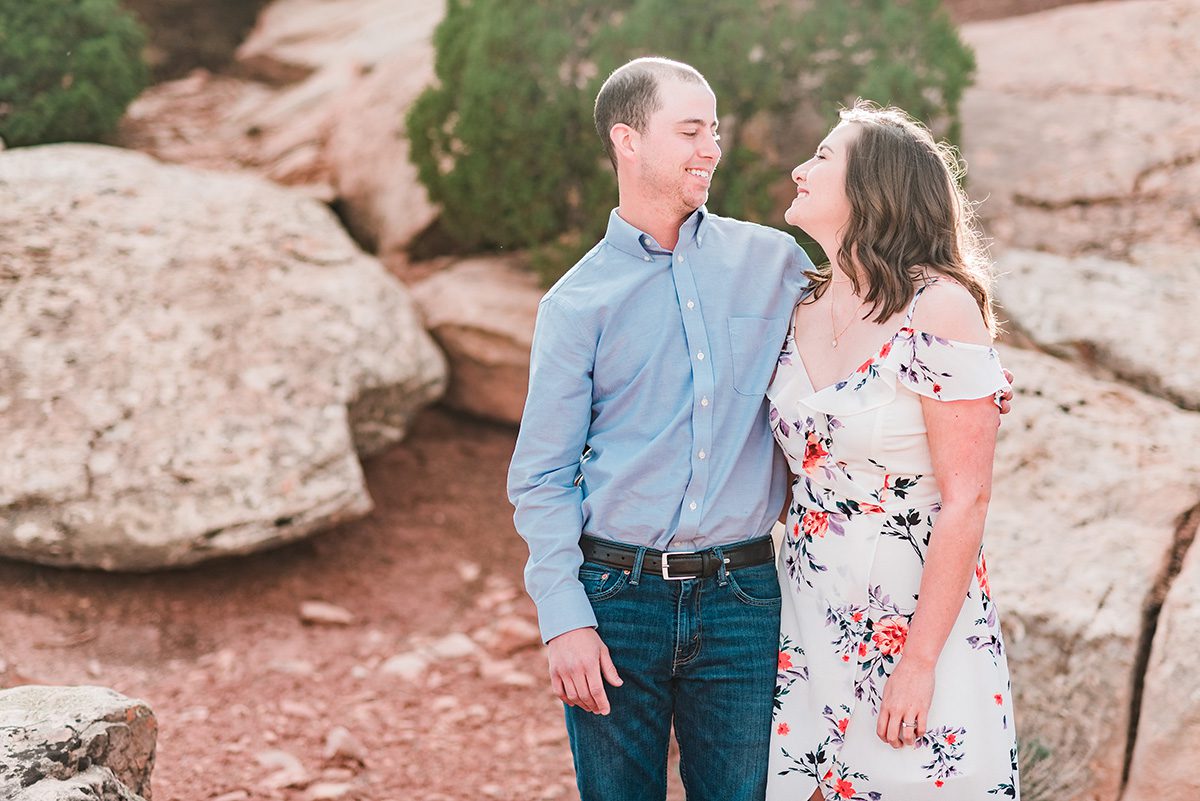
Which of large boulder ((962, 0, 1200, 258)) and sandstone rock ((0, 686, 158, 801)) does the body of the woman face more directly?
the sandstone rock

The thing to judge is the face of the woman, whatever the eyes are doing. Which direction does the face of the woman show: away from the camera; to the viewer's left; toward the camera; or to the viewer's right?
to the viewer's left

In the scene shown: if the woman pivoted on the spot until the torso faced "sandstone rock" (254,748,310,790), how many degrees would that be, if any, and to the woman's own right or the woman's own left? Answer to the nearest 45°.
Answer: approximately 45° to the woman's own right

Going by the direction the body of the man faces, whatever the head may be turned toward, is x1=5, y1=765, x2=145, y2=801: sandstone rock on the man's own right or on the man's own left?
on the man's own right

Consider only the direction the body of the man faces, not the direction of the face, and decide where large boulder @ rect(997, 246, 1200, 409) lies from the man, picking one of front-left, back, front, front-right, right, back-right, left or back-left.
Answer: back-left

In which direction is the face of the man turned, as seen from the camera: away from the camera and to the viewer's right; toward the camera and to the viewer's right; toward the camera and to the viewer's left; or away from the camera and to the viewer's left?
toward the camera and to the viewer's right

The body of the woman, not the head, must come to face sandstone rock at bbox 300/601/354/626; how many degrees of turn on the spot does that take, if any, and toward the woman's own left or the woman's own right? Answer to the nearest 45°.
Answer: approximately 90° to the woman's own right

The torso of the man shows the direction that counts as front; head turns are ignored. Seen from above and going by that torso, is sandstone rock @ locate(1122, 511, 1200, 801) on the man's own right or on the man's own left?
on the man's own left

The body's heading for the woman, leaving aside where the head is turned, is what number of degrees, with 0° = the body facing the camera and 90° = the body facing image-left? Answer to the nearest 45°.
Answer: approximately 45°

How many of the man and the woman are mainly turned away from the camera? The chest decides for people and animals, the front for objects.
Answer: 0

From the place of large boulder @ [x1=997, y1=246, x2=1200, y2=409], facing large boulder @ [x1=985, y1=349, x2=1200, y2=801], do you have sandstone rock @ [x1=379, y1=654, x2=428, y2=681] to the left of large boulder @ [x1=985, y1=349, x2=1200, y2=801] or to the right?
right

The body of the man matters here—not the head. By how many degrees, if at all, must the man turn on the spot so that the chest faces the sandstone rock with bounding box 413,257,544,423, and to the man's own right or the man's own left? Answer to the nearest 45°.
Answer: approximately 180°
